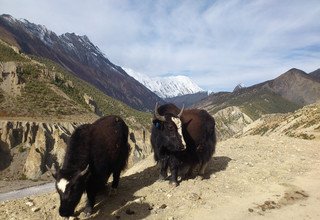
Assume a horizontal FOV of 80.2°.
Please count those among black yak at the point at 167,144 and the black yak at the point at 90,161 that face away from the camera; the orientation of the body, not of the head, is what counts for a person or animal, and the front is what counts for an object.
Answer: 0

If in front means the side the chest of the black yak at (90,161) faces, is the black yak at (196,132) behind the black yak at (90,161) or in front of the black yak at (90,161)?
behind

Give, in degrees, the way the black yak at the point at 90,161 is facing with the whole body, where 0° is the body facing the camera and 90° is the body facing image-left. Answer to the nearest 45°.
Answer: approximately 45°
